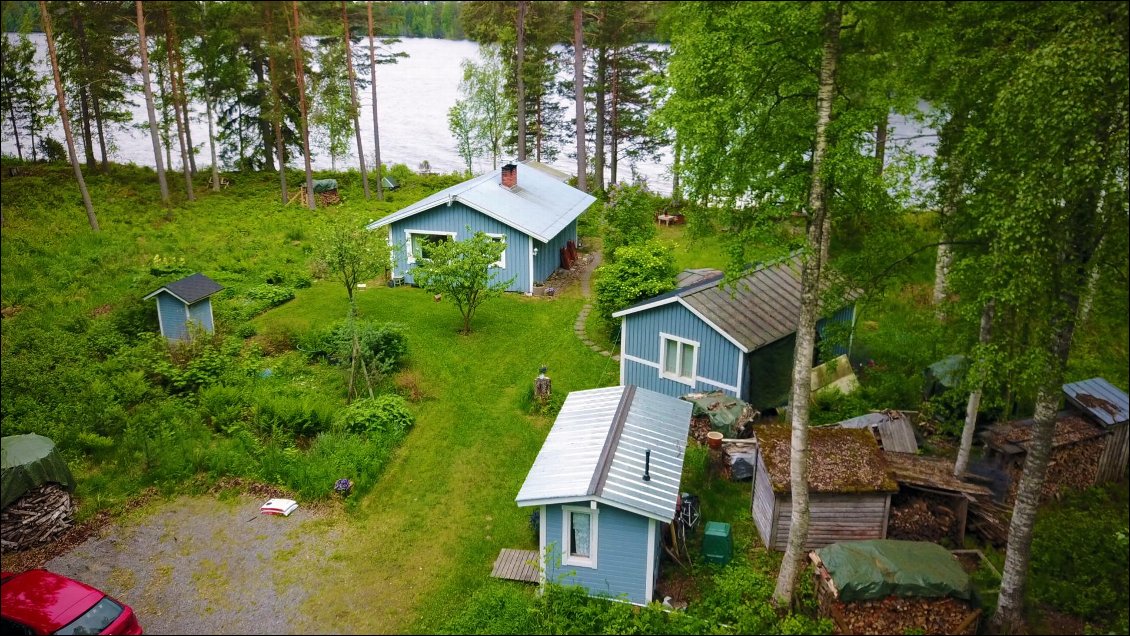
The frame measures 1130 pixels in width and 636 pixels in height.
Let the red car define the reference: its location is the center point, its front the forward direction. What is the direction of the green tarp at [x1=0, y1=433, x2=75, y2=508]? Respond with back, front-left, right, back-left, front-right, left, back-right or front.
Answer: front-right

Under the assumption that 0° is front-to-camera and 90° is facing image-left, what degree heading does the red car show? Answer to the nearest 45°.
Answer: approximately 135°

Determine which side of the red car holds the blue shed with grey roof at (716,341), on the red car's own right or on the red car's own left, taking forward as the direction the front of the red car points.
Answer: on the red car's own right

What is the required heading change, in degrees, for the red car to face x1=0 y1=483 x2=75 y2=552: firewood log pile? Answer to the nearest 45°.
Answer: approximately 45° to its right

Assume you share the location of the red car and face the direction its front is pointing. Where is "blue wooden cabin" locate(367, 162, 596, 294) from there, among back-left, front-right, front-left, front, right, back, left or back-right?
right

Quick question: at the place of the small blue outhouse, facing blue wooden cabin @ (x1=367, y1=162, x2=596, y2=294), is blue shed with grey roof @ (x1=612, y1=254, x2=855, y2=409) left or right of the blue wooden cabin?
right

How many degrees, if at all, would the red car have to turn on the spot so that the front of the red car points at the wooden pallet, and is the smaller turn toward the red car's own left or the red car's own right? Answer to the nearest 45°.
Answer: approximately 135° to the red car's own right
